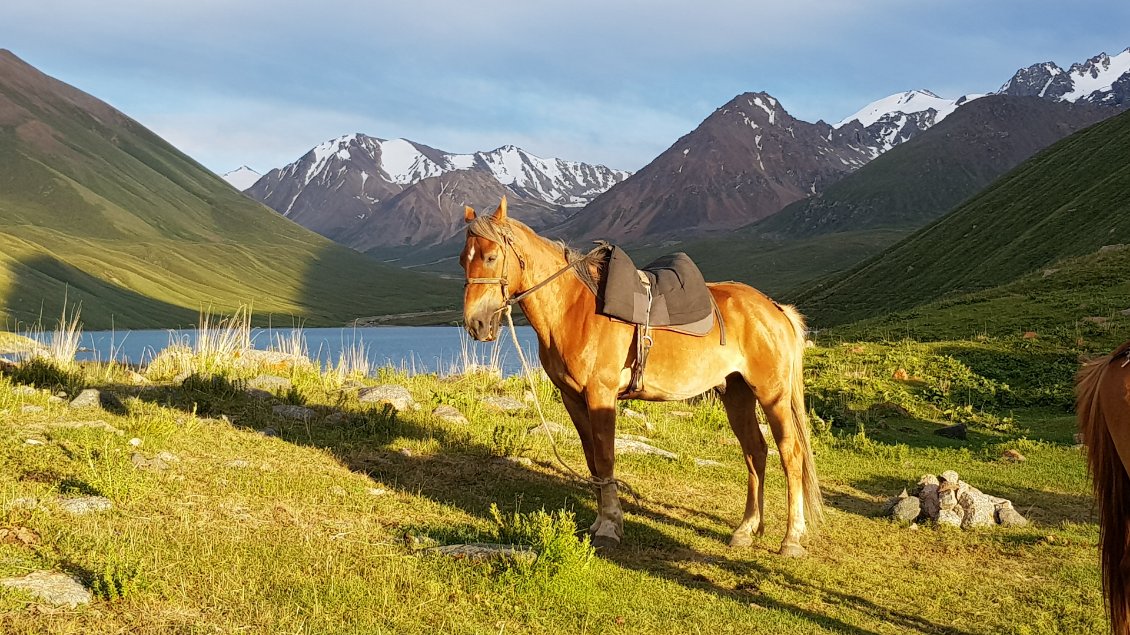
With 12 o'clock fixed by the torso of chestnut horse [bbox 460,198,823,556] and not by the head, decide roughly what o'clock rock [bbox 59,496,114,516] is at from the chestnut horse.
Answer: The rock is roughly at 11 o'clock from the chestnut horse.

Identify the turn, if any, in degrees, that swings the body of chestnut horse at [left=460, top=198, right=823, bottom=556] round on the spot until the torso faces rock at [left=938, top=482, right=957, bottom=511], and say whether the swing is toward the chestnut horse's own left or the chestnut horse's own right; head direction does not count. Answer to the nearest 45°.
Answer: approximately 135° to the chestnut horse's own right

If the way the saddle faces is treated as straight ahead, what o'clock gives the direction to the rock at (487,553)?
The rock is roughly at 10 o'clock from the saddle.

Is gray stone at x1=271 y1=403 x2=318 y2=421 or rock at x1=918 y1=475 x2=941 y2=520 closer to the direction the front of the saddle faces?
the gray stone

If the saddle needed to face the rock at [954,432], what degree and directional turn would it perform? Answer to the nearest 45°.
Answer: approximately 135° to its right

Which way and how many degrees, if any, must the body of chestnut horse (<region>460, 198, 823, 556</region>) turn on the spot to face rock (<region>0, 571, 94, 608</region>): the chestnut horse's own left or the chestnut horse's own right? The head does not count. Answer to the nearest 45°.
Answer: approximately 45° to the chestnut horse's own left

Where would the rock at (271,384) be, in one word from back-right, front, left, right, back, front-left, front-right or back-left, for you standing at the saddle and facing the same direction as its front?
front-right

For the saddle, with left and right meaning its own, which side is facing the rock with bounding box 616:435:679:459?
right

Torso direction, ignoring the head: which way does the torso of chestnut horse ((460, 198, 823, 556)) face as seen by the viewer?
to the viewer's left

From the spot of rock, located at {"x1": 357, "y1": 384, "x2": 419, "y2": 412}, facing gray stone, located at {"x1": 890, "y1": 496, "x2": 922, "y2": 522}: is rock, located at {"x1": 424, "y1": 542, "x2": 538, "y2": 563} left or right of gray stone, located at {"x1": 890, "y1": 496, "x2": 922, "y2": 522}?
right

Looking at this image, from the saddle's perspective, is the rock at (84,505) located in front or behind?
in front

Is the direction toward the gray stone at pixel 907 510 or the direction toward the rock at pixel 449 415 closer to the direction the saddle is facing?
the rock

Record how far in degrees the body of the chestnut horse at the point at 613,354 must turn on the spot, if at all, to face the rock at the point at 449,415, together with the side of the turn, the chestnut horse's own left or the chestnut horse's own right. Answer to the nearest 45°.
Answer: approximately 45° to the chestnut horse's own right

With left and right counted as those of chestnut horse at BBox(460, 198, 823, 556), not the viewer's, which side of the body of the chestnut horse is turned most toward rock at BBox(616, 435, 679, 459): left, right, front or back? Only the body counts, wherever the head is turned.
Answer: right

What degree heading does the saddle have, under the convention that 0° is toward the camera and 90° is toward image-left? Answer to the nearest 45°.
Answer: approximately 90°
